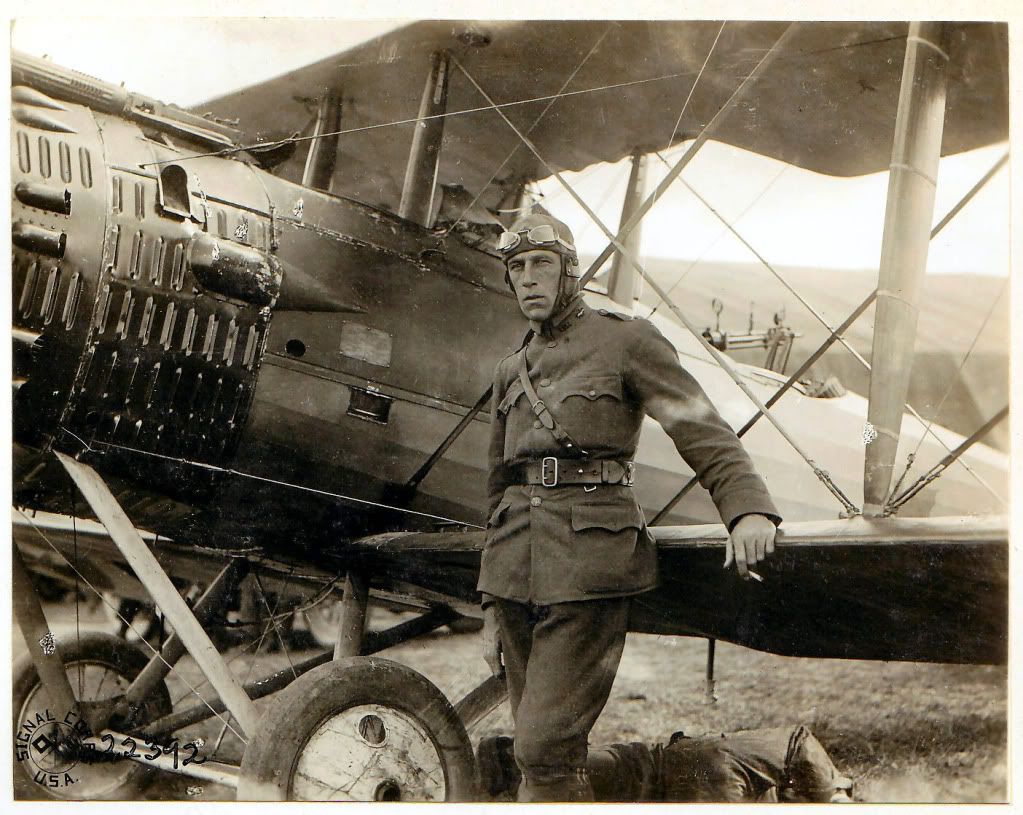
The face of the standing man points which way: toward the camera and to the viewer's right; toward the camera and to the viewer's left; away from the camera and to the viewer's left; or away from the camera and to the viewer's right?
toward the camera and to the viewer's left

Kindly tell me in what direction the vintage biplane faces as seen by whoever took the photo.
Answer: facing the viewer and to the left of the viewer

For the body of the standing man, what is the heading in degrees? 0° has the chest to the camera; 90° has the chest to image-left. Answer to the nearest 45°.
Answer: approximately 45°
